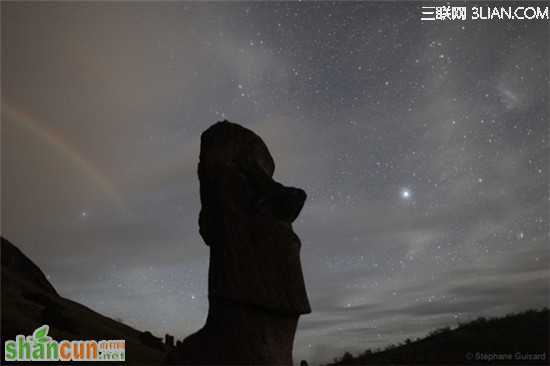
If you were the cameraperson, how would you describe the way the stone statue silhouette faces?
facing to the right of the viewer
